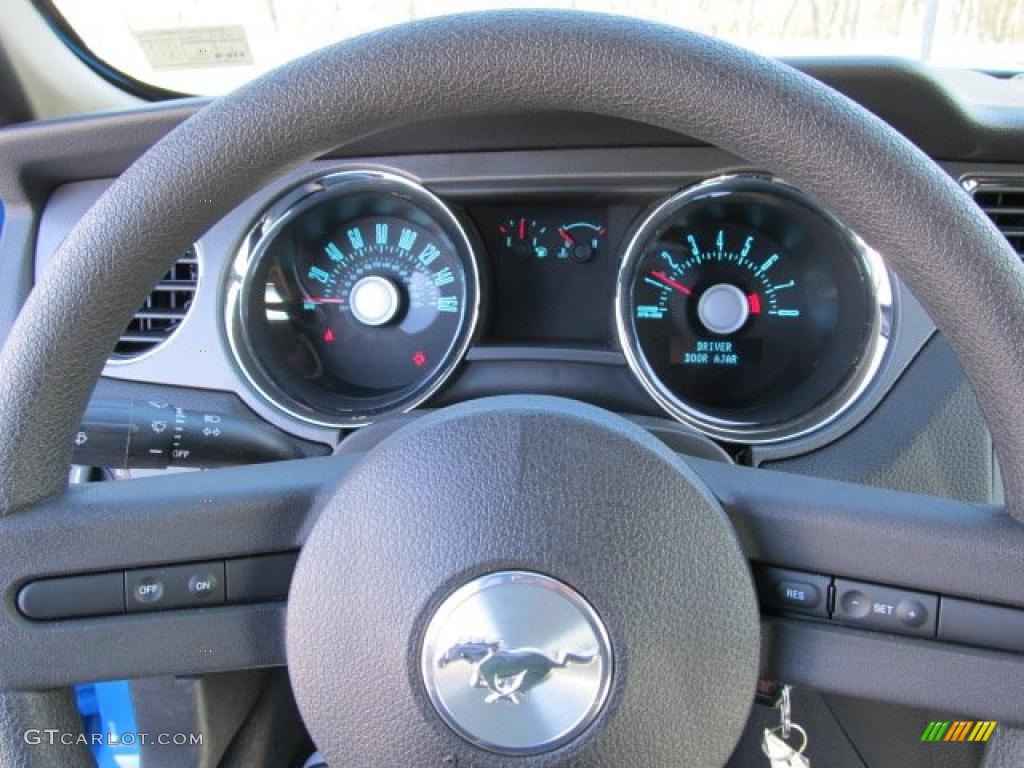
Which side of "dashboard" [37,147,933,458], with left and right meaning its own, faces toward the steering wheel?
front

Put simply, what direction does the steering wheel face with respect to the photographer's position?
facing the viewer

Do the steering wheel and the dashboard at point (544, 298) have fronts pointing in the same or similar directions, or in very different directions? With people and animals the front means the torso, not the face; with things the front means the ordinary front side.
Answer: same or similar directions

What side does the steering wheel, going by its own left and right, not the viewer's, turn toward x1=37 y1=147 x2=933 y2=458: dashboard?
back

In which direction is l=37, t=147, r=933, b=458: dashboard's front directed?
toward the camera

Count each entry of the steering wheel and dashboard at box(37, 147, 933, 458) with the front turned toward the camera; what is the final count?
2
